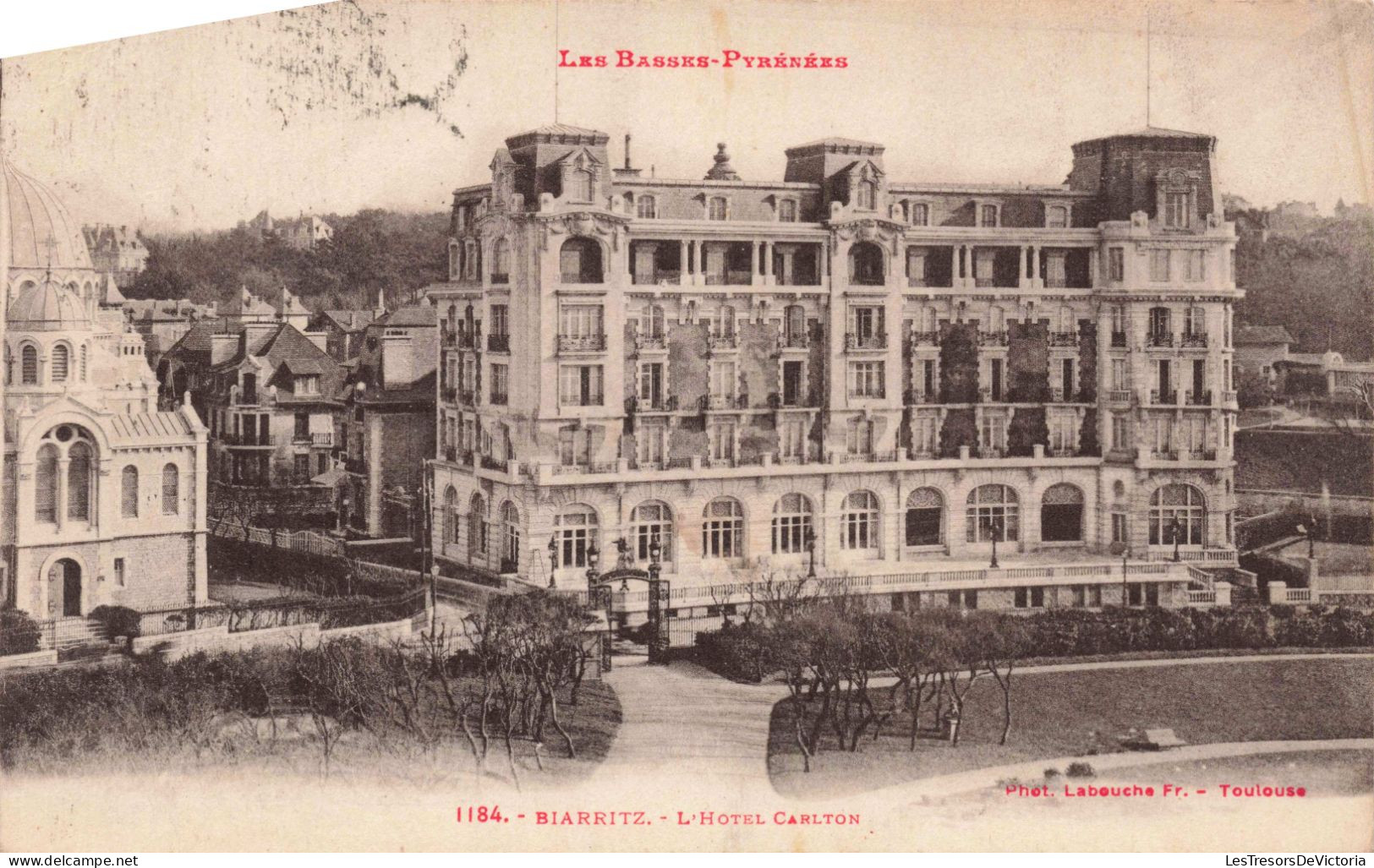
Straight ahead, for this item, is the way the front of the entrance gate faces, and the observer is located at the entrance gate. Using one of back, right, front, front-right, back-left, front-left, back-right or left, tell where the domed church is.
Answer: right

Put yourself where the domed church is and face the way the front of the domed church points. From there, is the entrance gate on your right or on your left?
on your left

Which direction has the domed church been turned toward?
toward the camera

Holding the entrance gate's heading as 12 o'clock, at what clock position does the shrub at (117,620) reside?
The shrub is roughly at 3 o'clock from the entrance gate.

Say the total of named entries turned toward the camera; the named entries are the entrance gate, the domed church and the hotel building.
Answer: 3

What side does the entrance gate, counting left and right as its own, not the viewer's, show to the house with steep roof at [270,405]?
right

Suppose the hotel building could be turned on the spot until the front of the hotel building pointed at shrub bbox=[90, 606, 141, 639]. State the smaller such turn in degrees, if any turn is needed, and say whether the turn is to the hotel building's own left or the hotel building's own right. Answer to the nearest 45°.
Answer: approximately 90° to the hotel building's own right

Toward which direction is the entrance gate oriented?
toward the camera

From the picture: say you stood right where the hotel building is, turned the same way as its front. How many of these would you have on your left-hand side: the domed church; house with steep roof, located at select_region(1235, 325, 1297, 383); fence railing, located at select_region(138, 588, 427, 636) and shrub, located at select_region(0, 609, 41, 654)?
1

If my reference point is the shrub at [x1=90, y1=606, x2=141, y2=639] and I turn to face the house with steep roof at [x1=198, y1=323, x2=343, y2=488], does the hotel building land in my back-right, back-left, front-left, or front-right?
front-right

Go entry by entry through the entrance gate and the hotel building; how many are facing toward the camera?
2

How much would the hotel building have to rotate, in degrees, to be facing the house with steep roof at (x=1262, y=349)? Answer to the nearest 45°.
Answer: approximately 90° to its left
